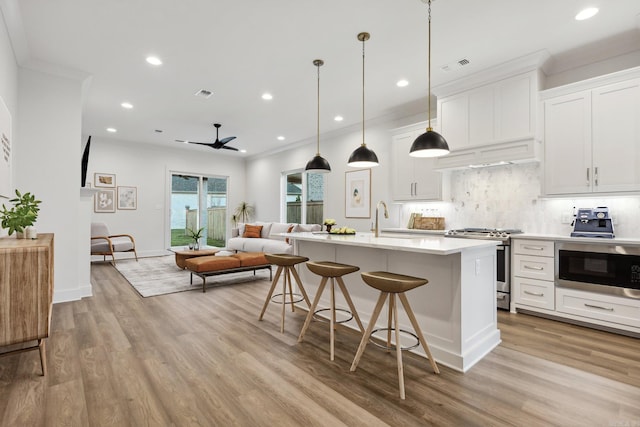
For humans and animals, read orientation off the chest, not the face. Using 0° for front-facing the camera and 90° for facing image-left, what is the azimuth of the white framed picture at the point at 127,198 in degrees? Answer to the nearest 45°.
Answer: approximately 0°

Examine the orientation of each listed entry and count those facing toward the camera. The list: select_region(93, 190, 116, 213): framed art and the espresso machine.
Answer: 2

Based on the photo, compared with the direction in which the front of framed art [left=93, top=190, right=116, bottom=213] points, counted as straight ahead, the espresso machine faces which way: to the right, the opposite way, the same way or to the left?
to the right

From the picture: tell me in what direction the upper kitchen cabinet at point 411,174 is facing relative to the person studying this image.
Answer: facing the viewer and to the left of the viewer

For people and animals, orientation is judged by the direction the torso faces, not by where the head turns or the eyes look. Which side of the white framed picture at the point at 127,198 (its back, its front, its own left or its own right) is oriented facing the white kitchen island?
front

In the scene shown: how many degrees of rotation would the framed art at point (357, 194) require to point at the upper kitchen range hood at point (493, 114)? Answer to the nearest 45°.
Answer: approximately 90° to its left

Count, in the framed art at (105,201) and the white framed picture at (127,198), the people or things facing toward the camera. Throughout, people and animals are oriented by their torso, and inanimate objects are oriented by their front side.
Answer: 2
